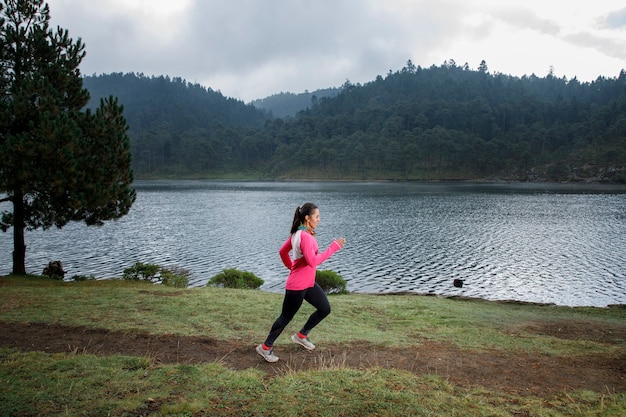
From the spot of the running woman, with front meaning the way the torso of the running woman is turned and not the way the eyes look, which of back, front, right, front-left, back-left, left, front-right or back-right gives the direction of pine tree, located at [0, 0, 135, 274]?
back-left

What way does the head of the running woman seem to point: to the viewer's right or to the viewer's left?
to the viewer's right

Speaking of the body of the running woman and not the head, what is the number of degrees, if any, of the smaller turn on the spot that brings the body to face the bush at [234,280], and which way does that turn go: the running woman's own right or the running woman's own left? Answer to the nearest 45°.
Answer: approximately 90° to the running woman's own left

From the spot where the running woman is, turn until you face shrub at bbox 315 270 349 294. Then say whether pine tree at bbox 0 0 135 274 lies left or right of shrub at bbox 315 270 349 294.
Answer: left

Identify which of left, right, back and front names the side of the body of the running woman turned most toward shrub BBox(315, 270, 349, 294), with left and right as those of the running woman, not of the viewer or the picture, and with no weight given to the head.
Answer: left

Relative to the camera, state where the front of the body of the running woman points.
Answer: to the viewer's right
